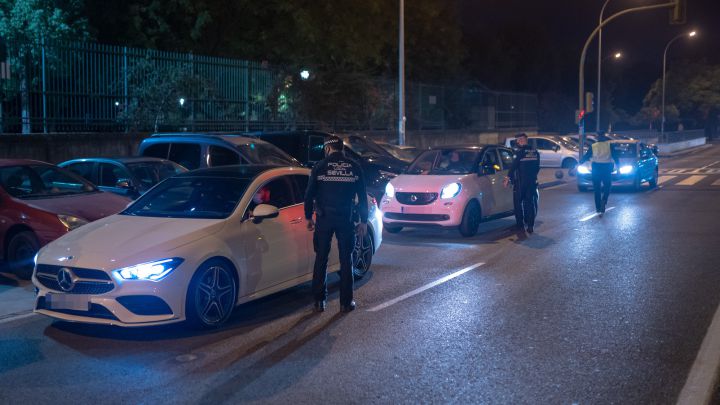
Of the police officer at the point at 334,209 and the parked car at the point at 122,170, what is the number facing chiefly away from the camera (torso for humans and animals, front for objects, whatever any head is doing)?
1

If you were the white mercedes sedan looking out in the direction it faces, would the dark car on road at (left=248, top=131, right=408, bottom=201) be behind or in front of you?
behind

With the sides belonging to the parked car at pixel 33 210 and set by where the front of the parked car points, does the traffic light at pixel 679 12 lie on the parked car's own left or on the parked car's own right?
on the parked car's own left

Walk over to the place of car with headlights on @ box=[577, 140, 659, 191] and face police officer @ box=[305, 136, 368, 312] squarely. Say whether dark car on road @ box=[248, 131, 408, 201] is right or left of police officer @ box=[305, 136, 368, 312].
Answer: right

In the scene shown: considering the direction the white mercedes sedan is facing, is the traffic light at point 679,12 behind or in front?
behind

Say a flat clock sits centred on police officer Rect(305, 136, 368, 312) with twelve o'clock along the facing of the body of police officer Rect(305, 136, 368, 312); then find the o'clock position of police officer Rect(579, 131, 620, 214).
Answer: police officer Rect(579, 131, 620, 214) is roughly at 1 o'clock from police officer Rect(305, 136, 368, 312).

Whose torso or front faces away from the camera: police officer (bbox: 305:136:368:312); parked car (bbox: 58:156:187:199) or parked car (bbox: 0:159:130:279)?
the police officer

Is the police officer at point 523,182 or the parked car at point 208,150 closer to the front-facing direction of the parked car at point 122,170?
the police officer

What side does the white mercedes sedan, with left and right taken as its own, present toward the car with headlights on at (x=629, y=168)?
back

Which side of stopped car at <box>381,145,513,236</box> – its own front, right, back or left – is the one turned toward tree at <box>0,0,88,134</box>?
right

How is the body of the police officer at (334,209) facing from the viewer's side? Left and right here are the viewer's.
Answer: facing away from the viewer

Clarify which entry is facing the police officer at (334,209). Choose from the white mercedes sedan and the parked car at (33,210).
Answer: the parked car

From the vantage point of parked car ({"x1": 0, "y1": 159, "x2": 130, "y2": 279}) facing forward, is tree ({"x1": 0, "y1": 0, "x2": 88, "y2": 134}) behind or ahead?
behind

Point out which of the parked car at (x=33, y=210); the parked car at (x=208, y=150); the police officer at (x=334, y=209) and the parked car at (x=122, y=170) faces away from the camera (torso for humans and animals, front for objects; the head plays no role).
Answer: the police officer

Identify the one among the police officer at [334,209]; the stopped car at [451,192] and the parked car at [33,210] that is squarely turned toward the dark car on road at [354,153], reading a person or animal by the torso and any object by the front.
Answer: the police officer

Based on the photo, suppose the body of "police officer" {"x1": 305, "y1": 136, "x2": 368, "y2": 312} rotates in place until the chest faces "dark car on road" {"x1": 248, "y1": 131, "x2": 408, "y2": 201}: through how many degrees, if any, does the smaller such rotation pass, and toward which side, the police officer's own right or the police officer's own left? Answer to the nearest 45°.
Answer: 0° — they already face it
